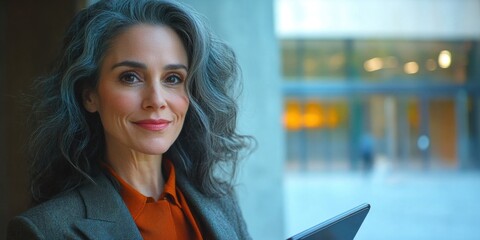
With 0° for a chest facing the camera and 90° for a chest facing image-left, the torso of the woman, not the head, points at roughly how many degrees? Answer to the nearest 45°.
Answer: approximately 315°

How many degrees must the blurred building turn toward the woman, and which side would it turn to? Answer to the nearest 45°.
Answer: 0° — it already faces them

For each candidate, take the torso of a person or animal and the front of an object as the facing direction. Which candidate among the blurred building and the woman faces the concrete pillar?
the blurred building

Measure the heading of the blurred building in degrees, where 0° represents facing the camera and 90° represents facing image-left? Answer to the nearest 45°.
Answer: approximately 0°

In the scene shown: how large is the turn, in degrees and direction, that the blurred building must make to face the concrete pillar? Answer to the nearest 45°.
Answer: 0° — it already faces it
